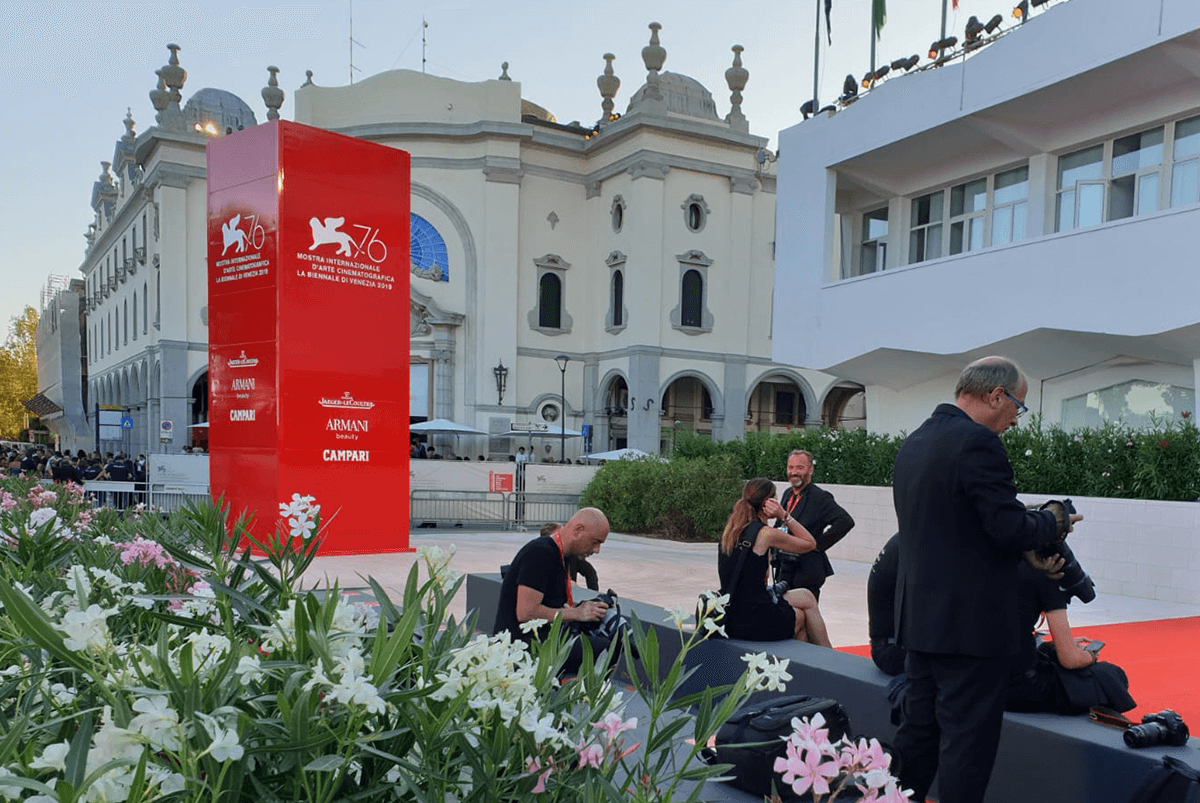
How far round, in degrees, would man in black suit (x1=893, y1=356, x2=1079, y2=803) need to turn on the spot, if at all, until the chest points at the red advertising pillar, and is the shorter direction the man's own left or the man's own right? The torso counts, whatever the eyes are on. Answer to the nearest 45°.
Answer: approximately 90° to the man's own left

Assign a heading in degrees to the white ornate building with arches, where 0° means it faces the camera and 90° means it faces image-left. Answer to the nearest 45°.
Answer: approximately 0°

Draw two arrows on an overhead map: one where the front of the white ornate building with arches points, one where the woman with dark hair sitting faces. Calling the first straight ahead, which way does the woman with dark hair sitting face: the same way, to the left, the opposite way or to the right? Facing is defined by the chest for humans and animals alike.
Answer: to the left

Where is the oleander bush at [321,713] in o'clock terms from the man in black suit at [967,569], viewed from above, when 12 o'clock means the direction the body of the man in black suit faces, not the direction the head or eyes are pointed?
The oleander bush is roughly at 5 o'clock from the man in black suit.

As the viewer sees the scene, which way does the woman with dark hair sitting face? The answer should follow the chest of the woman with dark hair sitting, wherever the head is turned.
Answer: to the viewer's right

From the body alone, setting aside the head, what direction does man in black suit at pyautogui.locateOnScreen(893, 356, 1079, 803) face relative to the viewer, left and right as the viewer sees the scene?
facing away from the viewer and to the right of the viewer

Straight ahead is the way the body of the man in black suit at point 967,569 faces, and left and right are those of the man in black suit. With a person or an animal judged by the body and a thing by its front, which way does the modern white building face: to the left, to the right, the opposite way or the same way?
the opposite way

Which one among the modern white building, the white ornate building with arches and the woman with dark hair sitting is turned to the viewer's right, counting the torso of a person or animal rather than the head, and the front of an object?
the woman with dark hair sitting

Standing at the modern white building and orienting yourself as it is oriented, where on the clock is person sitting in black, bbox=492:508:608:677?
The person sitting in black is roughly at 11 o'clock from the modern white building.

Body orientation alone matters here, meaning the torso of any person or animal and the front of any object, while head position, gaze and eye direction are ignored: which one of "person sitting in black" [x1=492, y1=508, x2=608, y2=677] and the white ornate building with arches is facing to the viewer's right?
the person sitting in black

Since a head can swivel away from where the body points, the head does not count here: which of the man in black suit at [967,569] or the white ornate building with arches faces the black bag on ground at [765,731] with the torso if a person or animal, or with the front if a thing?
the white ornate building with arches

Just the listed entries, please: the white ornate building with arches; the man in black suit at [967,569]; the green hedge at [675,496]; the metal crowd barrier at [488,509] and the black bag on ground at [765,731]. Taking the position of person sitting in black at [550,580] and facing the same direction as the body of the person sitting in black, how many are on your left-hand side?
3

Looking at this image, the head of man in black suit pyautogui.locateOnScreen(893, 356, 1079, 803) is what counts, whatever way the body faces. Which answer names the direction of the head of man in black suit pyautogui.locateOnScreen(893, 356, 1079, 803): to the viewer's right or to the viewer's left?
to the viewer's right

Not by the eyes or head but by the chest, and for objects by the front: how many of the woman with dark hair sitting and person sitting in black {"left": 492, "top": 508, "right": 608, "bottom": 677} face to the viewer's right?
2

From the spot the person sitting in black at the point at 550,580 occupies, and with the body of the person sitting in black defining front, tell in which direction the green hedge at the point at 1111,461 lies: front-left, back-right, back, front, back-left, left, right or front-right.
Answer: front-left

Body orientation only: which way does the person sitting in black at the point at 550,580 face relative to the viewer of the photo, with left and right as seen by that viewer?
facing to the right of the viewer
